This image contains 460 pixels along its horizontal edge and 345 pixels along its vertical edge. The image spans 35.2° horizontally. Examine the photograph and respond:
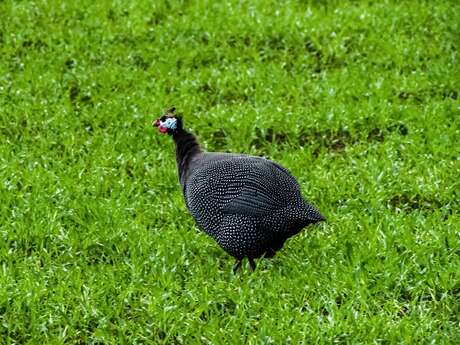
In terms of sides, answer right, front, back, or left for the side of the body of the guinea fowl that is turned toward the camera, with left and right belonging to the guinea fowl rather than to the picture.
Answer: left
